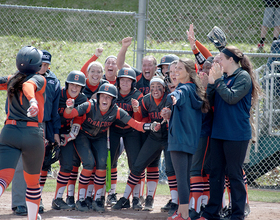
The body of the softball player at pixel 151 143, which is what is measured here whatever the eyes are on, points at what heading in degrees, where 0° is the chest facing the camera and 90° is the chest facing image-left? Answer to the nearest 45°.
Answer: approximately 0°

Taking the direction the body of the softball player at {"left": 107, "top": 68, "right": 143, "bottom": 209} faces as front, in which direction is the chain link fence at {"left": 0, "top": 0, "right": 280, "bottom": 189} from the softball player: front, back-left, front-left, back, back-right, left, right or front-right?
back

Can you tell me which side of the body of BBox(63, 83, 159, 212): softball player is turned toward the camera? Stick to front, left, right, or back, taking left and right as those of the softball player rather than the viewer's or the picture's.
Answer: front

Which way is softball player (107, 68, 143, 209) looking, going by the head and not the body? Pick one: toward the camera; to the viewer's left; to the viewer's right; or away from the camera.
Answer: toward the camera

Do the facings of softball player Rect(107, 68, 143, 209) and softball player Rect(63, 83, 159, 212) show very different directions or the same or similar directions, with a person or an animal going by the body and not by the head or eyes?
same or similar directions

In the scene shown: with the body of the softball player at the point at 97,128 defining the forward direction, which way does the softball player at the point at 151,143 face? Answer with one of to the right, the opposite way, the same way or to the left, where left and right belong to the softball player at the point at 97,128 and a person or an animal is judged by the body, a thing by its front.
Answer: the same way

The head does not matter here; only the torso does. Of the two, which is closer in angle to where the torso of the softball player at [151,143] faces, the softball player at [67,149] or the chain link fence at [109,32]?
the softball player

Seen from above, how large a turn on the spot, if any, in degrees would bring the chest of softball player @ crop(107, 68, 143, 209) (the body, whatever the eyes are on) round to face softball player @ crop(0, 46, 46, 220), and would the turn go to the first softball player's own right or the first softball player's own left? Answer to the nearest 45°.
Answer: approximately 45° to the first softball player's own right

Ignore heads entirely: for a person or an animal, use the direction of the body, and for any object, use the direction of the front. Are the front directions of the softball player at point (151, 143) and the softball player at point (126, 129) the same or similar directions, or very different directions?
same or similar directions

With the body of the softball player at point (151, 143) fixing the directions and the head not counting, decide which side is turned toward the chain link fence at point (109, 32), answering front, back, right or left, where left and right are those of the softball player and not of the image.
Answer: back

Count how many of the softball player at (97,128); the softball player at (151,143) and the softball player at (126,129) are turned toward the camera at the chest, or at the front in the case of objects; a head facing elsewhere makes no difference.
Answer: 3
